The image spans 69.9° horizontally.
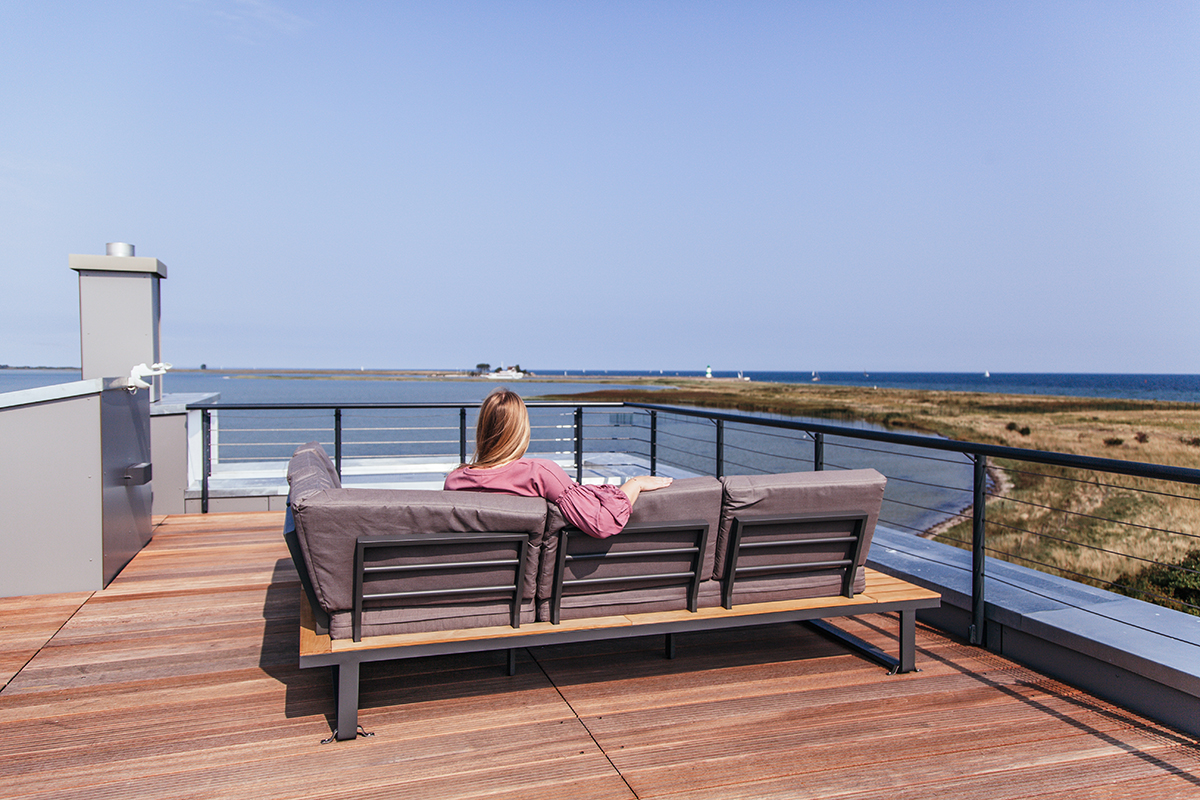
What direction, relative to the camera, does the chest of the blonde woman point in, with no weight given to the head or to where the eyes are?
away from the camera

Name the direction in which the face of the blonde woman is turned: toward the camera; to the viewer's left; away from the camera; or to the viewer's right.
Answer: away from the camera
